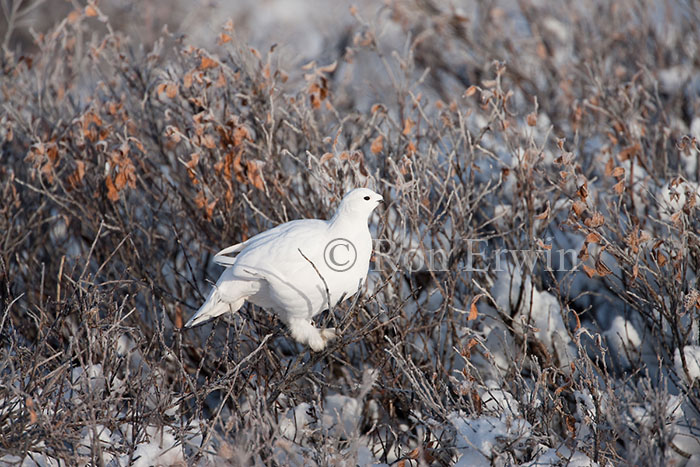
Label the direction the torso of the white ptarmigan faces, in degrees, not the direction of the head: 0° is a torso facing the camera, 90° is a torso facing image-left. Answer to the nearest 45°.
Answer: approximately 270°

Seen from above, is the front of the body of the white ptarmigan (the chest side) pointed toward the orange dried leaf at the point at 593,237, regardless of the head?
yes
